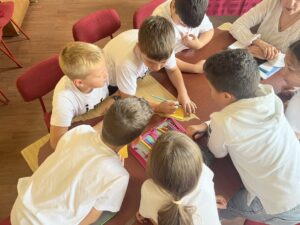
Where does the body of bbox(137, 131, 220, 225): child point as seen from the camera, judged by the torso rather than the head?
away from the camera

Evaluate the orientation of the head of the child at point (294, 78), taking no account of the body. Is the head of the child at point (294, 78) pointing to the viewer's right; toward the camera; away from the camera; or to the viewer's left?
to the viewer's left

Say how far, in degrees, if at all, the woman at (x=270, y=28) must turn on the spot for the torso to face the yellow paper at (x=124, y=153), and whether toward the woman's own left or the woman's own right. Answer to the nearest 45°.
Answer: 0° — they already face it

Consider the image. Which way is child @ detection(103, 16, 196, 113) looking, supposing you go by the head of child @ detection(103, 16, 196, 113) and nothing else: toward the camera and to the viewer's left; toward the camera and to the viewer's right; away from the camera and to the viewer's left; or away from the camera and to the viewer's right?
toward the camera and to the viewer's right

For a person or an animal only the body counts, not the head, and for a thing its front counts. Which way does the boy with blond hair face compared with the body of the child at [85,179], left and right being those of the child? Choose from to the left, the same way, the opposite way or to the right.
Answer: to the right

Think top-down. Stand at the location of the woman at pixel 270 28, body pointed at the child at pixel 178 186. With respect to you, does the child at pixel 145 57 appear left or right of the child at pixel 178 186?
right

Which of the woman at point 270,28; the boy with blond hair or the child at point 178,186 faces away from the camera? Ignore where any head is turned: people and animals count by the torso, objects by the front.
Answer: the child at point 178,186

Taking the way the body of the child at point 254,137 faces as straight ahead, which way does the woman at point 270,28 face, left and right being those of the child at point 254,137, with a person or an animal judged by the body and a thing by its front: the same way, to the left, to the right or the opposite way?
to the left

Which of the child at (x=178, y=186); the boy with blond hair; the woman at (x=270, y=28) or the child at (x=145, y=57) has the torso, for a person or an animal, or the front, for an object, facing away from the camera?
the child at (x=178, y=186)

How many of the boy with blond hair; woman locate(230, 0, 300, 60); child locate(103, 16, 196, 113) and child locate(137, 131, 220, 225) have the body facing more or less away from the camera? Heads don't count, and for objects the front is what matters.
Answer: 1

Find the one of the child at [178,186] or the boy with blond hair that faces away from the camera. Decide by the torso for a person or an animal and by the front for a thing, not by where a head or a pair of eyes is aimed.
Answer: the child

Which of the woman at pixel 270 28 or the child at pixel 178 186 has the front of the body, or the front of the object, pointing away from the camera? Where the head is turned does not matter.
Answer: the child at pixel 178 186

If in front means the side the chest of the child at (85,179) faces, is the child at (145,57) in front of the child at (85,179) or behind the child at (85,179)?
in front

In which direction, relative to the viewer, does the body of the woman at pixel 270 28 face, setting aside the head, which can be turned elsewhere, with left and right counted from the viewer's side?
facing the viewer and to the left of the viewer

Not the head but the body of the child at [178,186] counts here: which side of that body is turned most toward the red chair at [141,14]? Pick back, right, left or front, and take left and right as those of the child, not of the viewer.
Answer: front

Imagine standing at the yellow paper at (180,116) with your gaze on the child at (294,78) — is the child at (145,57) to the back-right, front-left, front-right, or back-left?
back-left
